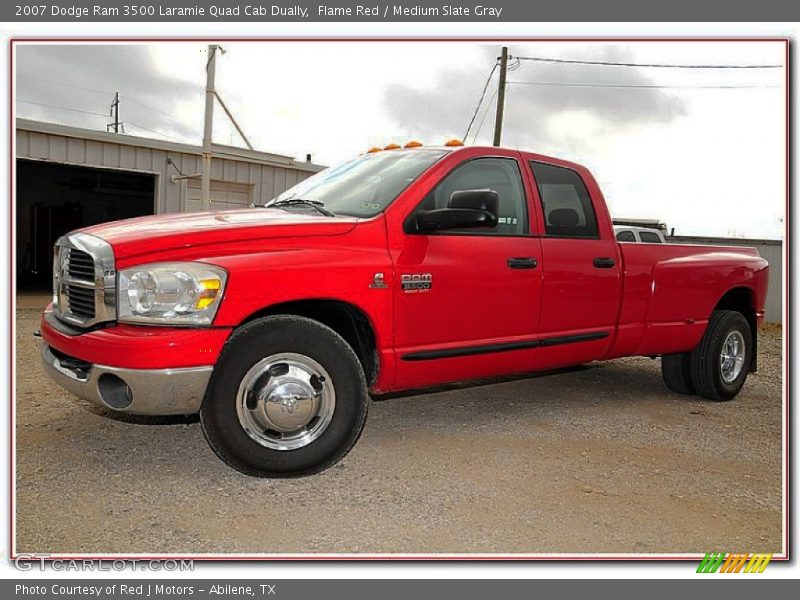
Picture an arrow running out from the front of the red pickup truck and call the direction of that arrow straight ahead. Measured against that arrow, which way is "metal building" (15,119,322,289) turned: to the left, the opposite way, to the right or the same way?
to the left

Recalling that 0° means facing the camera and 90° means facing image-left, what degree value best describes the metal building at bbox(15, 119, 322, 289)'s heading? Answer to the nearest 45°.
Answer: approximately 315°

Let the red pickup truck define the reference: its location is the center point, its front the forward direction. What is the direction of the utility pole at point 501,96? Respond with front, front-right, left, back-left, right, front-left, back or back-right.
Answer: back-right

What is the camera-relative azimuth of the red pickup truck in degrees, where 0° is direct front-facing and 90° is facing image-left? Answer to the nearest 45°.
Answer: approximately 45°

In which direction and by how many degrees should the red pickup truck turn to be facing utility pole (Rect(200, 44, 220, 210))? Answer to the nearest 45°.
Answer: approximately 135° to its right

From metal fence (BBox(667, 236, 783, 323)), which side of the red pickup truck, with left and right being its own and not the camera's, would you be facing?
back
